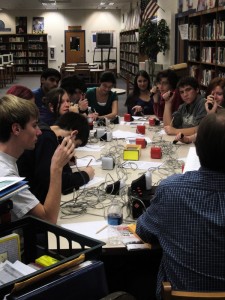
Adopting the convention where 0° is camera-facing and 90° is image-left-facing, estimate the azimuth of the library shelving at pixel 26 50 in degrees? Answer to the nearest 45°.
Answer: approximately 0°

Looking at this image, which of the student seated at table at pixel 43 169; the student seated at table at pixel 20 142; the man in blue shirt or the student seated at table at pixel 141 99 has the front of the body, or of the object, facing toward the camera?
the student seated at table at pixel 141 99

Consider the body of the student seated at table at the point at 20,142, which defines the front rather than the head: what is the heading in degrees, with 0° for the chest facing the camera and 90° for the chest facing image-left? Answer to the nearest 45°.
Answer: approximately 270°

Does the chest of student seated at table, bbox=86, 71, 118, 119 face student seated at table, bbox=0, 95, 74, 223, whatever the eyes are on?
yes

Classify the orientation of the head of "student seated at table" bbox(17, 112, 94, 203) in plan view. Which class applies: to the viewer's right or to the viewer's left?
to the viewer's right

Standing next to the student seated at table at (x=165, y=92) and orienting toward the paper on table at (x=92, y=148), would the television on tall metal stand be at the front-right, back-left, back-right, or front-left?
back-right

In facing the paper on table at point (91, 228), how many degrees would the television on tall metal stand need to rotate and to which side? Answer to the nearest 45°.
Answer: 0° — it already faces it

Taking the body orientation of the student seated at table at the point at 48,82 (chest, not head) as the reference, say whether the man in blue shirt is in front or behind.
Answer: in front

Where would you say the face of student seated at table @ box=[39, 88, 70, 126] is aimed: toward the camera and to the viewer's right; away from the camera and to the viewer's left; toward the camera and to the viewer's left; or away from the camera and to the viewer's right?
toward the camera and to the viewer's right

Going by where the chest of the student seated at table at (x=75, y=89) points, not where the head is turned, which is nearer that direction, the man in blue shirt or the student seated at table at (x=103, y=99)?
the man in blue shirt

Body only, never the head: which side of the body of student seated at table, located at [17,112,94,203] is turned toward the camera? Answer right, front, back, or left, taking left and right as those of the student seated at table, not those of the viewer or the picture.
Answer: right

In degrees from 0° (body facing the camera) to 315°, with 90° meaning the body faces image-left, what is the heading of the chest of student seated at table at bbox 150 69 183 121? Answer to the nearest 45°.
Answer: approximately 45°

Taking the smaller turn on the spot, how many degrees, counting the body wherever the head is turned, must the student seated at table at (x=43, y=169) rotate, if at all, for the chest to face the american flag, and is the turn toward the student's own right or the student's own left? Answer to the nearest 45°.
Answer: approximately 90° to the student's own left

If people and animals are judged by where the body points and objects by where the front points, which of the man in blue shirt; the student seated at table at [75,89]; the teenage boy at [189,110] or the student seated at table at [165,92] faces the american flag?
the man in blue shirt

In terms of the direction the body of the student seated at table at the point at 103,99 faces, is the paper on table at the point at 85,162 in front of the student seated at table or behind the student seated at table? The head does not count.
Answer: in front
